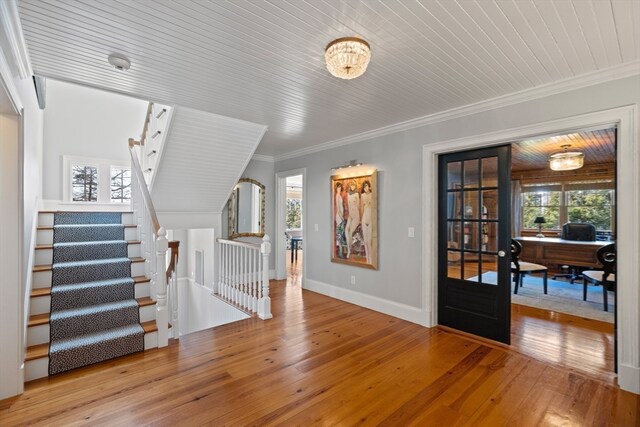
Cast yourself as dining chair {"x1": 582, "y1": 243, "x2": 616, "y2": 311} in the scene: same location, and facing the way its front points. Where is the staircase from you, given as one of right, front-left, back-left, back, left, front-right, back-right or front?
left

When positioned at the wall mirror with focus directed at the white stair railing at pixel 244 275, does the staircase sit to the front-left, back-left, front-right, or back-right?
front-right

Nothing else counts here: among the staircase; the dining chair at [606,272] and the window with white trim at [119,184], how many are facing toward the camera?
2

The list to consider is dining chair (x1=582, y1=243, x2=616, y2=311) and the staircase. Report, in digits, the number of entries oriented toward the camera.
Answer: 1

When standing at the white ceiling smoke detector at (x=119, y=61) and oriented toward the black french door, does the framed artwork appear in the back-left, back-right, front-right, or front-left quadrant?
front-left

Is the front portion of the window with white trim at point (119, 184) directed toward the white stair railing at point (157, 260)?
yes

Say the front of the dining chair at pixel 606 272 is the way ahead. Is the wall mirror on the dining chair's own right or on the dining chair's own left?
on the dining chair's own left

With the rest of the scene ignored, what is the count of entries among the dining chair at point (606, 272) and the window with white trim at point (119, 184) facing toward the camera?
1

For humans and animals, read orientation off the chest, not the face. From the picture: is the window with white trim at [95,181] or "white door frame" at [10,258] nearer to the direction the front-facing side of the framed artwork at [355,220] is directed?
the white door frame

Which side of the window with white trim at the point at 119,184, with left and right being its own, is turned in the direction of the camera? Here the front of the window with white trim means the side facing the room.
front

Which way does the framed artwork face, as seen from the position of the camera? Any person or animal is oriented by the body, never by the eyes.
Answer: facing the viewer and to the left of the viewer

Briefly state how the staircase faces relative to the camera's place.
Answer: facing the viewer

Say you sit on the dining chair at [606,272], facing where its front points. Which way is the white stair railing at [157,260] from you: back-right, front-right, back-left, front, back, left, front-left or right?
left

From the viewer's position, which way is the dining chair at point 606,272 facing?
facing away from the viewer and to the left of the viewer
